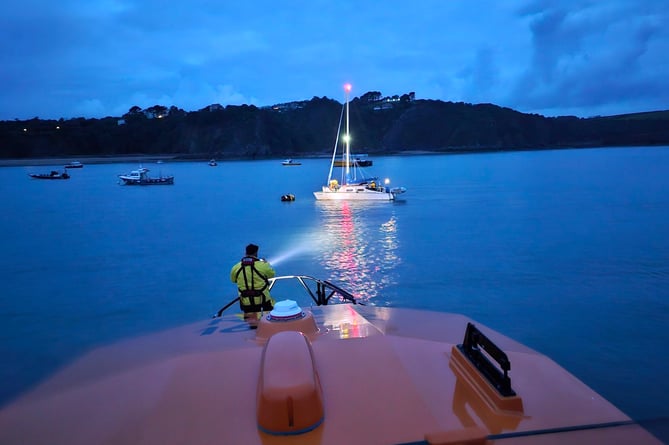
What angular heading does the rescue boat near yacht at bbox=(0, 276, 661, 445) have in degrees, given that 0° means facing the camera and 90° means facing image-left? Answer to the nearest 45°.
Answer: approximately 180°
